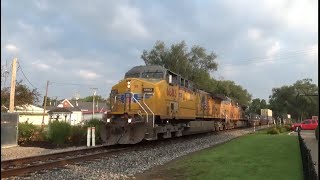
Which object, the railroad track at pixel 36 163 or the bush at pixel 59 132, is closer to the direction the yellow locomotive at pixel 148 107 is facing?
the railroad track

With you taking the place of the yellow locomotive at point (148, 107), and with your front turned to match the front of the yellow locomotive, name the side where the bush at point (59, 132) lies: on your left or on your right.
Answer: on your right

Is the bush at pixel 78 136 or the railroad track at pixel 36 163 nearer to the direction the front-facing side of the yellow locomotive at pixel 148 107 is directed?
the railroad track

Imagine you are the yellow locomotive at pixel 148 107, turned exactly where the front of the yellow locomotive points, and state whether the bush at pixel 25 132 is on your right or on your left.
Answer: on your right

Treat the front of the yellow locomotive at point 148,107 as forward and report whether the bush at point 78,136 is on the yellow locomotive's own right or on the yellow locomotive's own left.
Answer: on the yellow locomotive's own right

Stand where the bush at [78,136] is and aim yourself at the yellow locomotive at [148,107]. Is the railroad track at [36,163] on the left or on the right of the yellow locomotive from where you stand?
right

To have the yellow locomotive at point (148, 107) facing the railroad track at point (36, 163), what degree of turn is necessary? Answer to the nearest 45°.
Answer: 0° — it already faces it

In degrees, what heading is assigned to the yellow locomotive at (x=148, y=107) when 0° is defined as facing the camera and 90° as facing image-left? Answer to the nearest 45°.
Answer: approximately 45°

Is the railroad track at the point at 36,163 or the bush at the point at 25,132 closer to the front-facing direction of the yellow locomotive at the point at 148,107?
the railroad track
